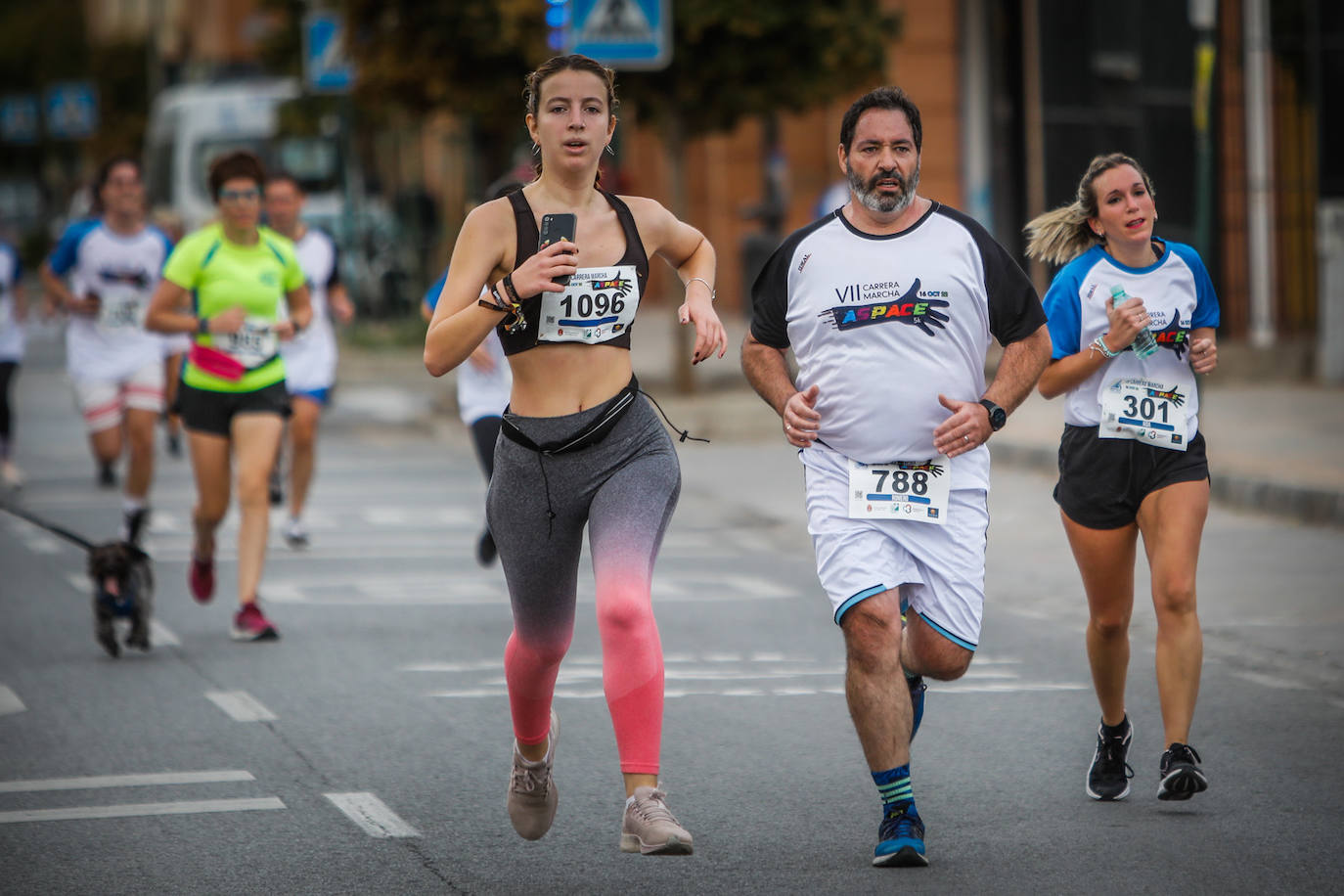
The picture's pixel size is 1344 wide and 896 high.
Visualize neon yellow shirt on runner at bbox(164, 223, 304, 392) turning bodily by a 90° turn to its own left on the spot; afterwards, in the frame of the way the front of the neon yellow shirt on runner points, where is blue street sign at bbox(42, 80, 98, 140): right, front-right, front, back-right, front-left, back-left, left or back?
left

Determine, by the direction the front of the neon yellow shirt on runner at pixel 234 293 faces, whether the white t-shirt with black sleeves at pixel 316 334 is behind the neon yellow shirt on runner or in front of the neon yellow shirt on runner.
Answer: behind

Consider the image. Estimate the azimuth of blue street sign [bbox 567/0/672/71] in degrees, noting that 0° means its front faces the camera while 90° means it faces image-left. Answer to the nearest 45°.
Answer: approximately 0°

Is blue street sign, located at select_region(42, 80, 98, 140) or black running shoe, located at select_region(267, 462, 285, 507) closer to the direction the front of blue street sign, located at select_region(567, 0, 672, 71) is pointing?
the black running shoe

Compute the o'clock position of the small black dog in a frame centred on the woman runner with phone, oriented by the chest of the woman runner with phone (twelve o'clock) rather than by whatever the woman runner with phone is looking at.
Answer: The small black dog is roughly at 5 o'clock from the woman runner with phone.

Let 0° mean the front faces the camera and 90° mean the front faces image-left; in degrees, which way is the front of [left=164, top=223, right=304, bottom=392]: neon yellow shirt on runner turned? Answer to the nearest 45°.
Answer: approximately 0°

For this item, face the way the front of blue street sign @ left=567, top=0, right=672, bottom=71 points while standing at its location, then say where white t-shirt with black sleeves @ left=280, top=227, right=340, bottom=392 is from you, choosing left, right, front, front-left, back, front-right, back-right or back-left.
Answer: front-right

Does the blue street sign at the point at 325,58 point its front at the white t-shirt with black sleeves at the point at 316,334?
yes

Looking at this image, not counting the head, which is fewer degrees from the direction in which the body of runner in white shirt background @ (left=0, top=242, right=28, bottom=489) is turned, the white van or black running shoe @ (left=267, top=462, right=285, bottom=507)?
the black running shoe
